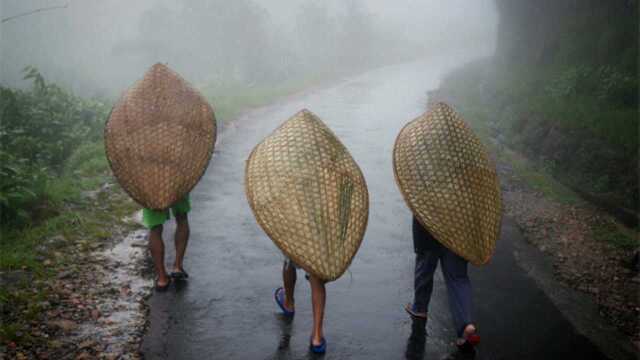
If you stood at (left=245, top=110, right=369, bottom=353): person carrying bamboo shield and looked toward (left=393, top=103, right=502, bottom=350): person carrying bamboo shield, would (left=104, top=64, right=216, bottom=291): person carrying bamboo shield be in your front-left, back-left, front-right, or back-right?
back-left

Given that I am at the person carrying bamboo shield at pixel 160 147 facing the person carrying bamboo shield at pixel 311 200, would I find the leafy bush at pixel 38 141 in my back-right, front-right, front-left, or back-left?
back-left

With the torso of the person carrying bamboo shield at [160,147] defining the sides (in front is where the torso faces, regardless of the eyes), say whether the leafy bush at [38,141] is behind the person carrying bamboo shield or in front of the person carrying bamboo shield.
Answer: in front

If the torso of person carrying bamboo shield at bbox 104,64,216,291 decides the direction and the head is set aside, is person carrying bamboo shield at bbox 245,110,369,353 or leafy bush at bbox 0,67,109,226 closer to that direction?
the leafy bush

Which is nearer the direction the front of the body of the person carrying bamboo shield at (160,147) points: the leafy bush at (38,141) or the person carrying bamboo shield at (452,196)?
the leafy bush

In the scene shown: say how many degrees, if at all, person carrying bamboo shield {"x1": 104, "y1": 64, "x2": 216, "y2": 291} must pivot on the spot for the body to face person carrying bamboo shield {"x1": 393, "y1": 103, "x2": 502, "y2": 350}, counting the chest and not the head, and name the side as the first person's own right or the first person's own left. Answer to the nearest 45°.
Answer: approximately 135° to the first person's own right

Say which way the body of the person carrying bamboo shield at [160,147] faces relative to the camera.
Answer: away from the camera

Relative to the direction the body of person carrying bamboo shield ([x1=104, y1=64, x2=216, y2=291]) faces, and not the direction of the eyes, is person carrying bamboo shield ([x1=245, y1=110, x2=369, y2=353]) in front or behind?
behind
